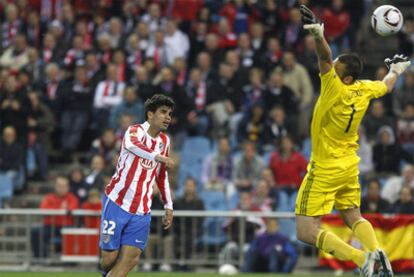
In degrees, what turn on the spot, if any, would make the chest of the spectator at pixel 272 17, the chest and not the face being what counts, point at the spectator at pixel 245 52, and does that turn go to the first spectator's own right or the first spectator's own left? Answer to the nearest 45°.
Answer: approximately 45° to the first spectator's own right

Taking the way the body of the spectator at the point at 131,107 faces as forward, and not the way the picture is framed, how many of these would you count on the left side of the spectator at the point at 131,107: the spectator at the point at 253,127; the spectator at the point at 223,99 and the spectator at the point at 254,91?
3

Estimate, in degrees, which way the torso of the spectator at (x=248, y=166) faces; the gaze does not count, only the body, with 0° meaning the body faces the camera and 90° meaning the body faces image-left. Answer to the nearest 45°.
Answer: approximately 0°

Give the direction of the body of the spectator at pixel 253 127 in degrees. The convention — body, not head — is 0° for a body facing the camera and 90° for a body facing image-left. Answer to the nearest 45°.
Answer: approximately 0°
